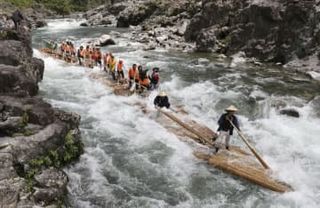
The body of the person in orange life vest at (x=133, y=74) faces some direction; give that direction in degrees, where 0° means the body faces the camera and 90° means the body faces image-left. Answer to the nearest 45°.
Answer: approximately 315°

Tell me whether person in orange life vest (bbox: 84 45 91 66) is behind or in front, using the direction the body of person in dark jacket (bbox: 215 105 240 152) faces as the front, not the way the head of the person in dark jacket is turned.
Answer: behind

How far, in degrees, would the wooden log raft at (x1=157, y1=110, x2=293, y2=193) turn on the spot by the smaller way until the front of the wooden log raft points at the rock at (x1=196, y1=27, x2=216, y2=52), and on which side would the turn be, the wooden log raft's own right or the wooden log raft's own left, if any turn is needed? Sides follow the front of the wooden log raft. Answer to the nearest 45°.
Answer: approximately 135° to the wooden log raft's own left

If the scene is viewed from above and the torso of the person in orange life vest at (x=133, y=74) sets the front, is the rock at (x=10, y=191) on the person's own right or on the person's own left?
on the person's own right

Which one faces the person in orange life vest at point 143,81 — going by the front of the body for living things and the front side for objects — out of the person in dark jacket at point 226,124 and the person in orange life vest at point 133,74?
the person in orange life vest at point 133,74

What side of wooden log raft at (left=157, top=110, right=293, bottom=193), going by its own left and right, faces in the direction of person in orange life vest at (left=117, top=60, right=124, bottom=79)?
back
